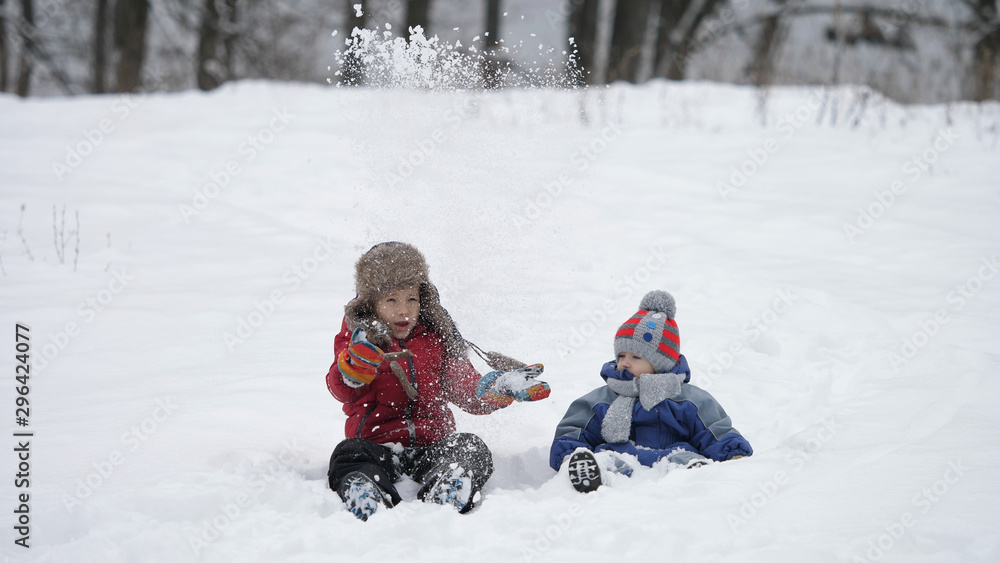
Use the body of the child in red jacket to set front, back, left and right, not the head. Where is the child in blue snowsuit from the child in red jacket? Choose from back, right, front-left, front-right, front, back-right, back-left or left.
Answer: left

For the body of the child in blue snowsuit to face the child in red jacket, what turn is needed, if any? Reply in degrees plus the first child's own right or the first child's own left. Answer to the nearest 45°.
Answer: approximately 90° to the first child's own right

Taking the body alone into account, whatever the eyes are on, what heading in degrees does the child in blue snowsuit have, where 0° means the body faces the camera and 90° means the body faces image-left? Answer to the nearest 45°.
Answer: approximately 0°

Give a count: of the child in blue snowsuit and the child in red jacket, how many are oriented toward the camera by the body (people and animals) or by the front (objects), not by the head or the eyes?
2

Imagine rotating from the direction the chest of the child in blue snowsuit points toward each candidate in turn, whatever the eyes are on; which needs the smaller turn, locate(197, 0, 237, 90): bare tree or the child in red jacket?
the child in red jacket

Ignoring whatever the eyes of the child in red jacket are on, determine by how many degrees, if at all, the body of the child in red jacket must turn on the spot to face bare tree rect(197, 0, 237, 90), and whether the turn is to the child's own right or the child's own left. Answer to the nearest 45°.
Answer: approximately 180°

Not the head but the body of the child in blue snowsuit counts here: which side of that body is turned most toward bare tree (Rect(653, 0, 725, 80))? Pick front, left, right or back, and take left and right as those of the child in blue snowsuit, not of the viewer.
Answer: back

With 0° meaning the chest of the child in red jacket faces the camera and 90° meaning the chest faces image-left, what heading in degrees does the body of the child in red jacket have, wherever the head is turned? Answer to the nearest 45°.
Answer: approximately 0°

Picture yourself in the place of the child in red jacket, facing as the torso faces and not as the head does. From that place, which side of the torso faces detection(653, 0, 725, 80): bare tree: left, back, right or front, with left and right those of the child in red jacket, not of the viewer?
back

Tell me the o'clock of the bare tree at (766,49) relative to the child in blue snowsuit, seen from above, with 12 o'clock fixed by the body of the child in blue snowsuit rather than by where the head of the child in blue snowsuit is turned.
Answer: The bare tree is roughly at 6 o'clock from the child in blue snowsuit.
